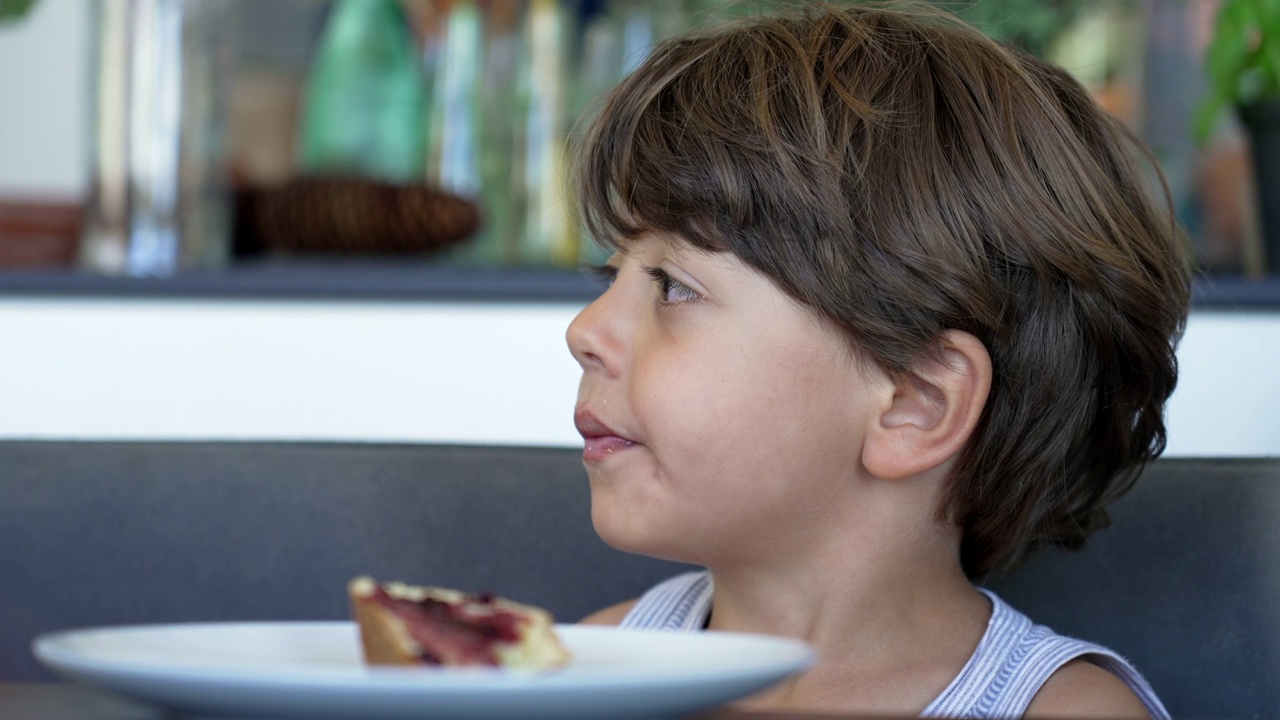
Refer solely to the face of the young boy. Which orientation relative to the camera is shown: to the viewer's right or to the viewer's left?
to the viewer's left

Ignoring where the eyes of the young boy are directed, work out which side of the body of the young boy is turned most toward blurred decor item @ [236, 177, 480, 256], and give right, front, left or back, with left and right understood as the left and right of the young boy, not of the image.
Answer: right

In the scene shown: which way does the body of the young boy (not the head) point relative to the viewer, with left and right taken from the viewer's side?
facing the viewer and to the left of the viewer

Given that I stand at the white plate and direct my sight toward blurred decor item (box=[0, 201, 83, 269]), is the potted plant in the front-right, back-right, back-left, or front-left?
front-right

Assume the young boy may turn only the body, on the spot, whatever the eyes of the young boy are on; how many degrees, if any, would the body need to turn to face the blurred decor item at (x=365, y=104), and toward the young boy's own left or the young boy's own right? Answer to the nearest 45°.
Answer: approximately 90° to the young boy's own right

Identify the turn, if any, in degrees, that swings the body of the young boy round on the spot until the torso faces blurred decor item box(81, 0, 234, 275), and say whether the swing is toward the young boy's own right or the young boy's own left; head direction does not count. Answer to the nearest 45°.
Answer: approximately 90° to the young boy's own right

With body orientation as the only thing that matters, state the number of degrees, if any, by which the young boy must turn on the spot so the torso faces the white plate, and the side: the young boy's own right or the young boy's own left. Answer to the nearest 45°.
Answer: approximately 45° to the young boy's own left
